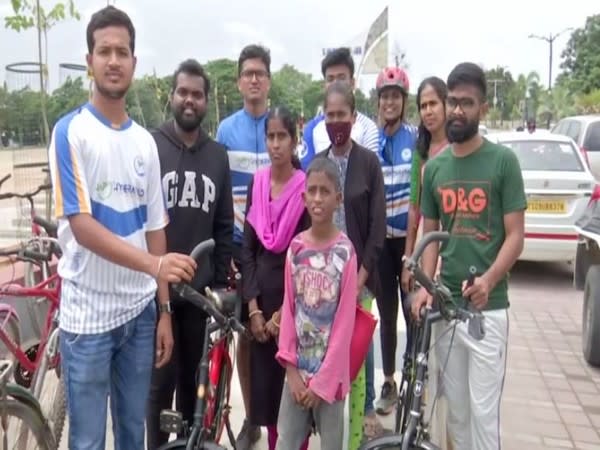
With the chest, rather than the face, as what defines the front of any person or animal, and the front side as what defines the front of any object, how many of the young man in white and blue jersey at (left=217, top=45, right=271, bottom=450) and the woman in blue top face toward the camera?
2

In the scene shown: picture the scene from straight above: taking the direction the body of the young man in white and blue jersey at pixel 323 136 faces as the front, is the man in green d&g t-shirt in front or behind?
in front

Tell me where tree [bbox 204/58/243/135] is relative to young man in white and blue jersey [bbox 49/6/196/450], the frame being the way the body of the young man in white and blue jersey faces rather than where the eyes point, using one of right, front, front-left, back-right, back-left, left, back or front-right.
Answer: back-left

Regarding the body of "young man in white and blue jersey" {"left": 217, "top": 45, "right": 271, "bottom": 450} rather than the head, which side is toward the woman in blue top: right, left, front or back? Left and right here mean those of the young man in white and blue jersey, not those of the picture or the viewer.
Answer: left

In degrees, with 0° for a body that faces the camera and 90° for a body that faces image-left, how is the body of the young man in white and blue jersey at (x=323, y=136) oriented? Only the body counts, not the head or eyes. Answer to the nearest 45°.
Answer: approximately 0°

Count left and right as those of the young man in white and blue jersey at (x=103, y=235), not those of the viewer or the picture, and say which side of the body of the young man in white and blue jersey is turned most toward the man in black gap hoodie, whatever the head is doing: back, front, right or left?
left

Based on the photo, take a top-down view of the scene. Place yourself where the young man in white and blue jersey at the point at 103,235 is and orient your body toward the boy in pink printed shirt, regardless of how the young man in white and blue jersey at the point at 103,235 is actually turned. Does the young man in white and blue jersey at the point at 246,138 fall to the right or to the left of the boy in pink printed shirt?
left

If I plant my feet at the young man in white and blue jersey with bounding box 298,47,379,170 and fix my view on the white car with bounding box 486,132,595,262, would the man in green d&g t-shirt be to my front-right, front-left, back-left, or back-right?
back-right
